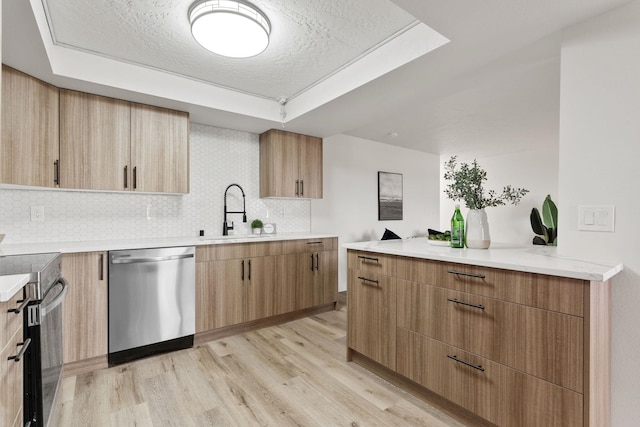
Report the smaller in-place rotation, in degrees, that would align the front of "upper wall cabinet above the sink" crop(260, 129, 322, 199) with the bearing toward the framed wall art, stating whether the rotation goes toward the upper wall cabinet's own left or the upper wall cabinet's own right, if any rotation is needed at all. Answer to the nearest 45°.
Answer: approximately 90° to the upper wall cabinet's own left

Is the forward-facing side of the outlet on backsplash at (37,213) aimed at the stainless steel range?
yes

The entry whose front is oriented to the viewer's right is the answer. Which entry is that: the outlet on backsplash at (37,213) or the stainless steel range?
the stainless steel range

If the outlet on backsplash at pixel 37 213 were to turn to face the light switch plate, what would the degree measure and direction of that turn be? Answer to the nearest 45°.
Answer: approximately 45° to its left

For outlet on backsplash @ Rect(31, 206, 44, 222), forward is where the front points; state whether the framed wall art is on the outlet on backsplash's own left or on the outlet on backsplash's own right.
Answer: on the outlet on backsplash's own left

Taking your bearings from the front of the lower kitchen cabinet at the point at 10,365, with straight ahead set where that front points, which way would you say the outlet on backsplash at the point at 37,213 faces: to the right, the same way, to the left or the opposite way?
to the right

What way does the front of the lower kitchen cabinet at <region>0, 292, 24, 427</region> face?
to the viewer's right

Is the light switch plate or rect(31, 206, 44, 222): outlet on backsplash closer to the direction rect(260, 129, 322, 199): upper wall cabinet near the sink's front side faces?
the light switch plate

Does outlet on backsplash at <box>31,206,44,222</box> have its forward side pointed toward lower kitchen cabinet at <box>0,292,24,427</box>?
yes

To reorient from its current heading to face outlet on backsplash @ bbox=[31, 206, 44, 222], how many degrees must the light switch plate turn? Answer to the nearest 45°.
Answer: approximately 45° to its right
